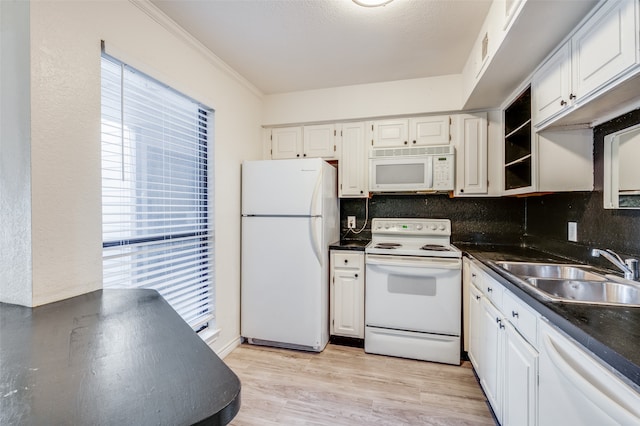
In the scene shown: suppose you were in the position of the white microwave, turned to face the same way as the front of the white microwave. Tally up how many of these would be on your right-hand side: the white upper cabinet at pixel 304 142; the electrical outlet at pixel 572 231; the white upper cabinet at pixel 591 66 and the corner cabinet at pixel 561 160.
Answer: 1

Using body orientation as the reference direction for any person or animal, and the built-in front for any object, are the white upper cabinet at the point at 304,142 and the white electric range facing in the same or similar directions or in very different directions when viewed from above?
same or similar directions

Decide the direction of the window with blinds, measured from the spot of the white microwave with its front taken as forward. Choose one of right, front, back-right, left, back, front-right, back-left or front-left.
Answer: front-right

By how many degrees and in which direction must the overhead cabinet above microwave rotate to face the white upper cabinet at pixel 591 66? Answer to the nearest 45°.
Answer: approximately 45° to its left

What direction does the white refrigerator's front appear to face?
toward the camera

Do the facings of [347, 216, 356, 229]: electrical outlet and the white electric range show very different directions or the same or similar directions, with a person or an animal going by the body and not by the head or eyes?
same or similar directions

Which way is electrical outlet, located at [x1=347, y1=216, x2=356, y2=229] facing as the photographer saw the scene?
facing the viewer

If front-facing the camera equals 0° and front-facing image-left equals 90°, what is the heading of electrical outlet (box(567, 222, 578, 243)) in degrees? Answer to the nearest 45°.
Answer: approximately 45°

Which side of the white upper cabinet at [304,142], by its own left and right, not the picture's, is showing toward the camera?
front

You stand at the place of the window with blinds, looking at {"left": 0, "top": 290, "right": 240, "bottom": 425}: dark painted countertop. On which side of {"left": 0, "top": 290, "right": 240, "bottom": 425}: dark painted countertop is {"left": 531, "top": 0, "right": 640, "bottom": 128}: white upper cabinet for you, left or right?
left

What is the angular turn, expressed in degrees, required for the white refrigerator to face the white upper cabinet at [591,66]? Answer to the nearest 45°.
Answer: approximately 45° to its left

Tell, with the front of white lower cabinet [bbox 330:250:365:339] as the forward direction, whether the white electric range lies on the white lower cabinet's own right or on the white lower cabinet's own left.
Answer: on the white lower cabinet's own left
